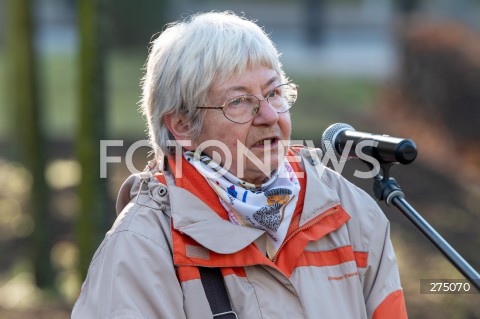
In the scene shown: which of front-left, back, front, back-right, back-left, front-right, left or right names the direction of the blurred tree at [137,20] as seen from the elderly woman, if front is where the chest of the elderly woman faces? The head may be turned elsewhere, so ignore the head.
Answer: back-left

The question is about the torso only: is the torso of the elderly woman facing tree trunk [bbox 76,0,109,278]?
no

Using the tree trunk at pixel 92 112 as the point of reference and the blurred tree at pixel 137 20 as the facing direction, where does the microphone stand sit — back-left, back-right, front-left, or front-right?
back-right

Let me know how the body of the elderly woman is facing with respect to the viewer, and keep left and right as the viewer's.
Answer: facing the viewer and to the right of the viewer

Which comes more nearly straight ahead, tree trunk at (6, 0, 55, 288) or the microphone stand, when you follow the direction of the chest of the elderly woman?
the microphone stand

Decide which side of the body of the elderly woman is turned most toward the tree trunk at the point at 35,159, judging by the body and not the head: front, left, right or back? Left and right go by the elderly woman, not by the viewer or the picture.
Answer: back

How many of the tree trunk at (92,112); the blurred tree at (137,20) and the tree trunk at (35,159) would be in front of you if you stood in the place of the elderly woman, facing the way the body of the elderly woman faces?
0

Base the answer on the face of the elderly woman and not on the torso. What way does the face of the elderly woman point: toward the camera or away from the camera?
toward the camera

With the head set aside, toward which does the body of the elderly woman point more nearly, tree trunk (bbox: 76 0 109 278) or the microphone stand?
the microphone stand

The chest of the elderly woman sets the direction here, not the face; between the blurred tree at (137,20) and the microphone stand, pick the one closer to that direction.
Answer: the microphone stand
